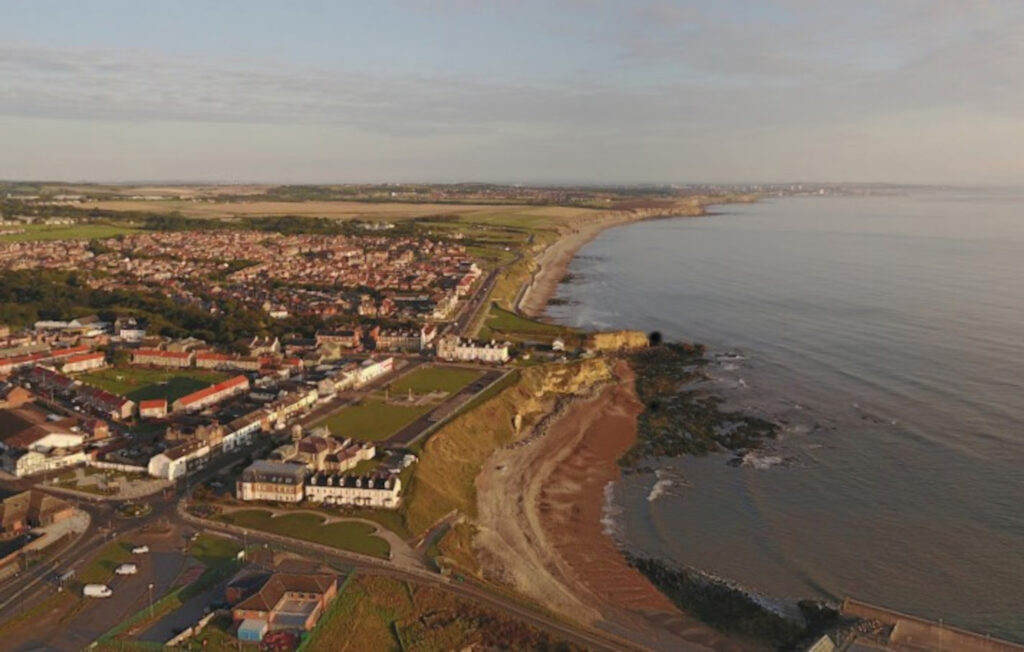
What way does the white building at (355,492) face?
toward the camera

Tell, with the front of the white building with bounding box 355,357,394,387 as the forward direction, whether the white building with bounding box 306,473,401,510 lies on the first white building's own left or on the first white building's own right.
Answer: on the first white building's own right

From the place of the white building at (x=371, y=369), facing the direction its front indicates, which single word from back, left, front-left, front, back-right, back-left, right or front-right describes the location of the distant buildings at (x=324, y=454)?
front-right

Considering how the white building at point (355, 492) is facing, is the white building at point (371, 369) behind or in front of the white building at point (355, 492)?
behind

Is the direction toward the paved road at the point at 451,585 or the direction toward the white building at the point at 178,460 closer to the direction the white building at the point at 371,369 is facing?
the paved road

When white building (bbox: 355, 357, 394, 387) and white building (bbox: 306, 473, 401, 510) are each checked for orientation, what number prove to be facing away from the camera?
0

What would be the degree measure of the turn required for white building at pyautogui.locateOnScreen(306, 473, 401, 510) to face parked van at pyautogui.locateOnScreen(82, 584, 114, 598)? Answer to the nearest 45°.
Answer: approximately 45° to its right

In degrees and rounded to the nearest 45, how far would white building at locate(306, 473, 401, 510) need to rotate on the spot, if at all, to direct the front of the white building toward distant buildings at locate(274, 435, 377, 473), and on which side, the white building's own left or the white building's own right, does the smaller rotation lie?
approximately 180°

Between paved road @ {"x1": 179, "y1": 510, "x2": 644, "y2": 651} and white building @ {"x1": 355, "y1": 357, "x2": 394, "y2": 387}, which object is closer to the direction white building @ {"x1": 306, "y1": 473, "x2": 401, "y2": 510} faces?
the paved road

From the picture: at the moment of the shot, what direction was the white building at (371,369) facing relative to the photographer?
facing the viewer and to the right of the viewer

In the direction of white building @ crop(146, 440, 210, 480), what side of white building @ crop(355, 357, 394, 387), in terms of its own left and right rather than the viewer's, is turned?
right
